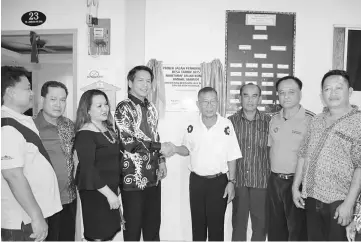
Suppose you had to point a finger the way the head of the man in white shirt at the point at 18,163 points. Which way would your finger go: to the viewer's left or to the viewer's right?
to the viewer's right

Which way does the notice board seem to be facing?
toward the camera

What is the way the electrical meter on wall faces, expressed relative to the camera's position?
facing the viewer

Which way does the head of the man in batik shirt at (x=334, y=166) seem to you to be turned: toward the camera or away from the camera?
toward the camera

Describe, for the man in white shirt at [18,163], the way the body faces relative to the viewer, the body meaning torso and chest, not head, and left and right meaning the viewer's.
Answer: facing to the right of the viewer

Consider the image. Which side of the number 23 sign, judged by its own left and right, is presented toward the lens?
front

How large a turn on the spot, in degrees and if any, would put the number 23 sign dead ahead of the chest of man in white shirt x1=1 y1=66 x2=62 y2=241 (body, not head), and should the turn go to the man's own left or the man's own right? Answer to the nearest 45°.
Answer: approximately 90° to the man's own left

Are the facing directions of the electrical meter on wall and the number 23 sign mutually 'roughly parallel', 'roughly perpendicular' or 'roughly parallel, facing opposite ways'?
roughly parallel

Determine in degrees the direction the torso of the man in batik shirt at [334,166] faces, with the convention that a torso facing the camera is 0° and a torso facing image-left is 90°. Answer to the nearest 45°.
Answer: approximately 45°

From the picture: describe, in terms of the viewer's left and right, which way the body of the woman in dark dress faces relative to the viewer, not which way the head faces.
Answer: facing the viewer and to the right of the viewer
